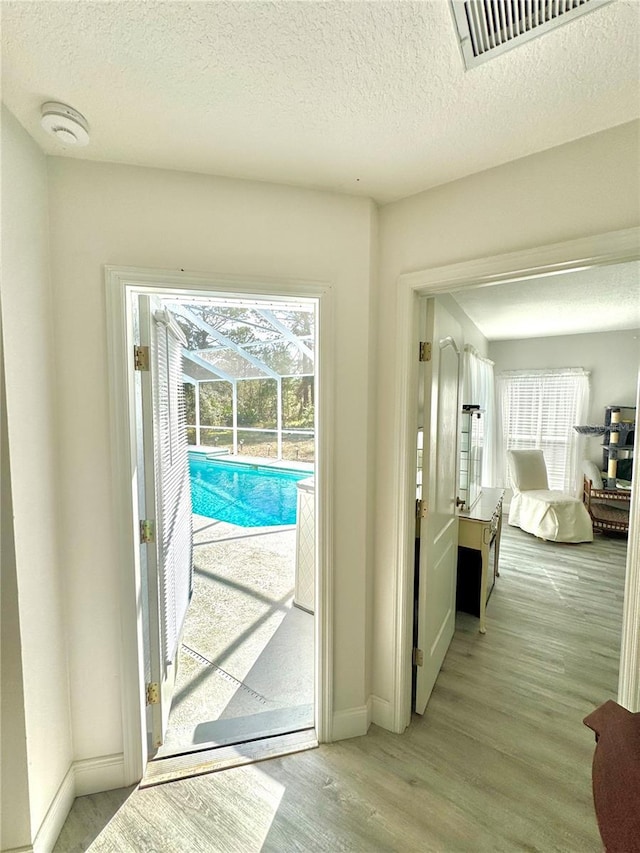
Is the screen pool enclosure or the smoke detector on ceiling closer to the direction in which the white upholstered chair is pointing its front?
the smoke detector on ceiling

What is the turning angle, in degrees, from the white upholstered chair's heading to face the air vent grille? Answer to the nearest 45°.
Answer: approximately 45° to its right

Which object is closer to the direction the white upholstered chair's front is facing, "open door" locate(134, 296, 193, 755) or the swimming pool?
the open door

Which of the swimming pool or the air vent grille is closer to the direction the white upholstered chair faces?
the air vent grille

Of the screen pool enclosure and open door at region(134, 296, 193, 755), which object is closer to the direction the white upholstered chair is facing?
the open door

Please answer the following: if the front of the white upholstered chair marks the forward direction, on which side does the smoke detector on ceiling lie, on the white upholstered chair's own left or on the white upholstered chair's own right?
on the white upholstered chair's own right

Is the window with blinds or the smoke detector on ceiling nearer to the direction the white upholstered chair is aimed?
the smoke detector on ceiling
